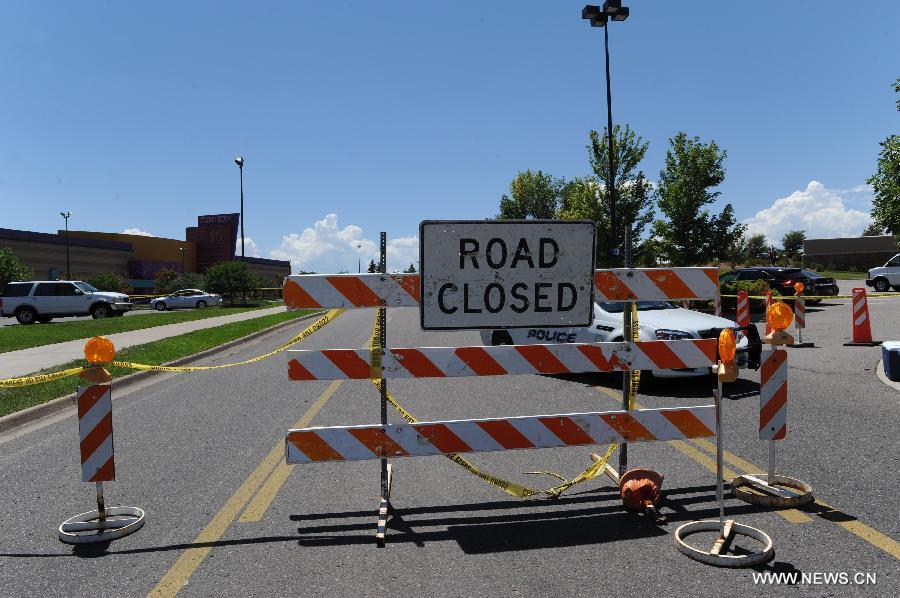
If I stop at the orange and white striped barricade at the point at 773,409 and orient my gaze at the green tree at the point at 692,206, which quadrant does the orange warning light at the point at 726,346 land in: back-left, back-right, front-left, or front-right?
back-left

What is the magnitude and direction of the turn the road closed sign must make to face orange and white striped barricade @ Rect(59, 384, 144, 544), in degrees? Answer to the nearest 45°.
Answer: approximately 90° to its right

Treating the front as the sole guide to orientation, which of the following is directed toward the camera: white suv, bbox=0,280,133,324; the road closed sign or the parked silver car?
the road closed sign

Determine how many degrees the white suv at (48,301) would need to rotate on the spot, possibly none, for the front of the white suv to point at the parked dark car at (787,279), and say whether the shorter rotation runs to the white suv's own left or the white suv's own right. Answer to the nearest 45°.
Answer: approximately 45° to the white suv's own right

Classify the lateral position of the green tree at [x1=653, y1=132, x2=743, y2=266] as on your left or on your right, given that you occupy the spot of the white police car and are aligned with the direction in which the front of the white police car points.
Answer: on your left

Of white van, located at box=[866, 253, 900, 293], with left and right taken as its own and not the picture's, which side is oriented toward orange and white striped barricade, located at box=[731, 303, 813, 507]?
left

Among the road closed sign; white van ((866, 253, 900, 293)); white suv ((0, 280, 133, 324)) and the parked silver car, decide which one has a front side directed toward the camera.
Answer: the road closed sign

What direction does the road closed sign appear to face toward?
toward the camera

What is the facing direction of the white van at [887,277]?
to the viewer's left

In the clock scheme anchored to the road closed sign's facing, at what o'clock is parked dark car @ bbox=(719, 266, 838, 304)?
The parked dark car is roughly at 7 o'clock from the road closed sign.

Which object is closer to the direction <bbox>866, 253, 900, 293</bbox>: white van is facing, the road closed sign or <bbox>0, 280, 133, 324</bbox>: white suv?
the white suv

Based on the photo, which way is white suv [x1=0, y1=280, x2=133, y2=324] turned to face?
to the viewer's right

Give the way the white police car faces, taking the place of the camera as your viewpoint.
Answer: facing the viewer and to the right of the viewer
